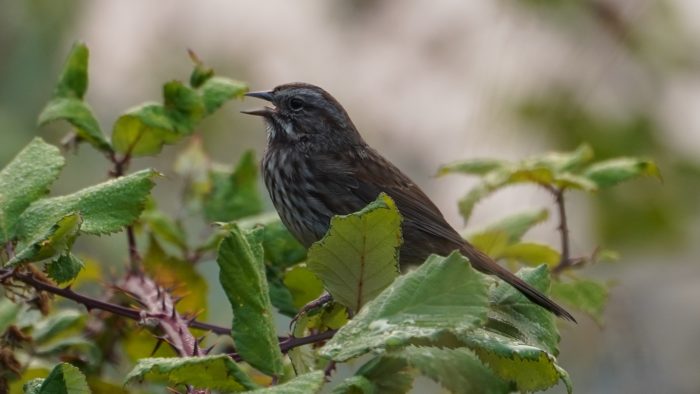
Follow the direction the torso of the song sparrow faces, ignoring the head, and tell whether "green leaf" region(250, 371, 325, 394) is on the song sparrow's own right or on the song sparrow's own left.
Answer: on the song sparrow's own left

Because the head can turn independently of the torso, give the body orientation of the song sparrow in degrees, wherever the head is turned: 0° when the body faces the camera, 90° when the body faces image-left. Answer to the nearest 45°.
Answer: approximately 90°

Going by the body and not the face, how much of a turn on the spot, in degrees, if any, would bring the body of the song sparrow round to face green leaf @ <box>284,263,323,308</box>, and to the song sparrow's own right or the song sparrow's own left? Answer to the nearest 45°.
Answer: approximately 90° to the song sparrow's own left

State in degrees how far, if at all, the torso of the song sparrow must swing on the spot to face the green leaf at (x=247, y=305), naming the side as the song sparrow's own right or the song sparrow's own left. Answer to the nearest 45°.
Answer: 0° — it already faces it
